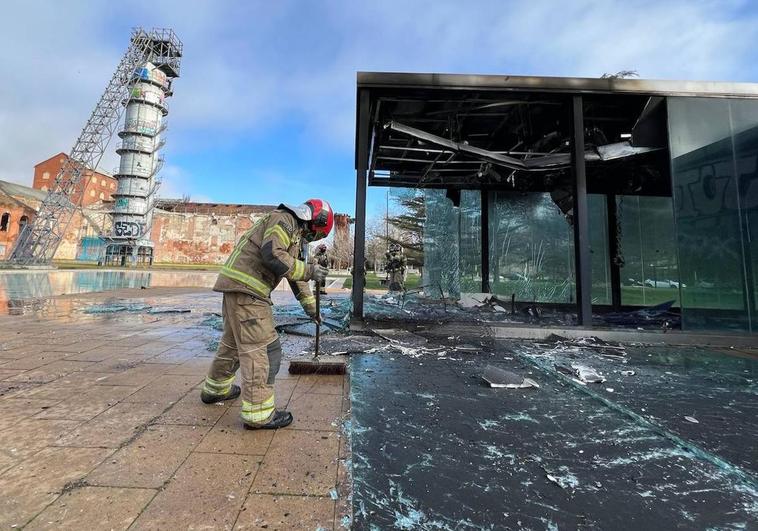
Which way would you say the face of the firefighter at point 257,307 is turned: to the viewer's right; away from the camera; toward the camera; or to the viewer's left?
to the viewer's right

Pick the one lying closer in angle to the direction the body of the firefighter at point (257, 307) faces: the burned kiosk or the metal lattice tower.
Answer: the burned kiosk

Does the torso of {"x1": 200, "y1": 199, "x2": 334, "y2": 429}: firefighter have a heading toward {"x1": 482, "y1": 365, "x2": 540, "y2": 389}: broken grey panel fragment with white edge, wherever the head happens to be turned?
yes

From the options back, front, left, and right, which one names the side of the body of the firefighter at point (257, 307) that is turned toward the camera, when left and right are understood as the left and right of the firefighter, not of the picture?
right

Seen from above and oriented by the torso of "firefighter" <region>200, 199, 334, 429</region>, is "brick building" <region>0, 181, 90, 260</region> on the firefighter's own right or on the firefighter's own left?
on the firefighter's own left

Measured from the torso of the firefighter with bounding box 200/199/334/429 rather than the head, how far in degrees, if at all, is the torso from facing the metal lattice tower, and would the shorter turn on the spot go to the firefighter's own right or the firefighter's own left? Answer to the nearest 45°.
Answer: approximately 135° to the firefighter's own left

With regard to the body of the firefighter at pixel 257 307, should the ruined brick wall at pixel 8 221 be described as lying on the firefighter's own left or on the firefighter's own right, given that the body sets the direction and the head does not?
on the firefighter's own left

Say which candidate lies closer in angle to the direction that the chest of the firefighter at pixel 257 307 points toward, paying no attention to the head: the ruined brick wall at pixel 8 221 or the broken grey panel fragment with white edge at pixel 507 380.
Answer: the broken grey panel fragment with white edge
